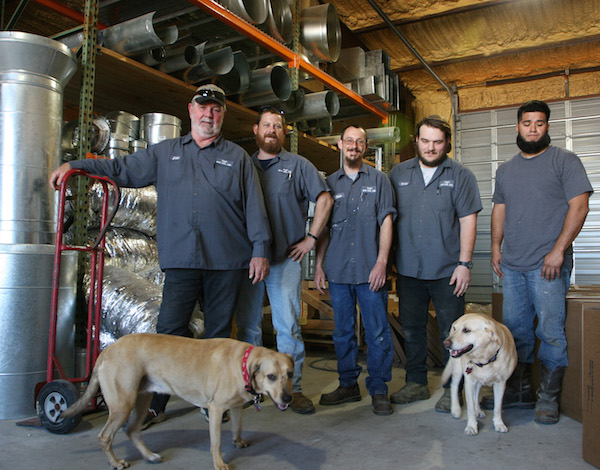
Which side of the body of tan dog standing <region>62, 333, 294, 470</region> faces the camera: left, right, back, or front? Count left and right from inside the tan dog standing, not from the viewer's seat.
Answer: right

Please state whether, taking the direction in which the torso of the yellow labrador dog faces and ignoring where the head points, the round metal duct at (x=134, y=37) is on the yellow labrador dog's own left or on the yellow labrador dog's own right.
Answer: on the yellow labrador dog's own right

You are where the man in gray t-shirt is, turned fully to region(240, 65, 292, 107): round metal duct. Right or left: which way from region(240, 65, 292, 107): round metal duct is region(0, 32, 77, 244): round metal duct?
left

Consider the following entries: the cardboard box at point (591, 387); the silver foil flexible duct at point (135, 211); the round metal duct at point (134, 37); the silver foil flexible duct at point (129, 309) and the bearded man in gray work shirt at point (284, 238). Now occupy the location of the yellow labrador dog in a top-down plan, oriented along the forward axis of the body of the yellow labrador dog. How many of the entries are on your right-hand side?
4

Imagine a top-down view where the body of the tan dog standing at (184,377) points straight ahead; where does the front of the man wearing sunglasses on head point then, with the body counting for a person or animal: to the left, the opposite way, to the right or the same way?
to the right

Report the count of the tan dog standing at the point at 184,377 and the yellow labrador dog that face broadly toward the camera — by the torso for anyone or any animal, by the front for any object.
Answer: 1

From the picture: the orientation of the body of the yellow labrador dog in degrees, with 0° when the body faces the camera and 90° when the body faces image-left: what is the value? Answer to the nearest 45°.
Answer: approximately 0°

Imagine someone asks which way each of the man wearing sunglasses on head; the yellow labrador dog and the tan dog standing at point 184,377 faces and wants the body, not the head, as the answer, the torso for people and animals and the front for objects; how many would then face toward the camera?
2

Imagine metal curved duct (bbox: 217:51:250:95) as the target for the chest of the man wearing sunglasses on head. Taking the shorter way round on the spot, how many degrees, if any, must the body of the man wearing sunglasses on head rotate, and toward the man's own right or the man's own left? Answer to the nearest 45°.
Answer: approximately 180°

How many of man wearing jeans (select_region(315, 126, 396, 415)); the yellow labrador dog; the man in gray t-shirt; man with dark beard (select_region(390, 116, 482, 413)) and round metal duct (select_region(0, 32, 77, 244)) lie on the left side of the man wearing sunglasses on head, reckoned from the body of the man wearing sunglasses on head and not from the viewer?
4
